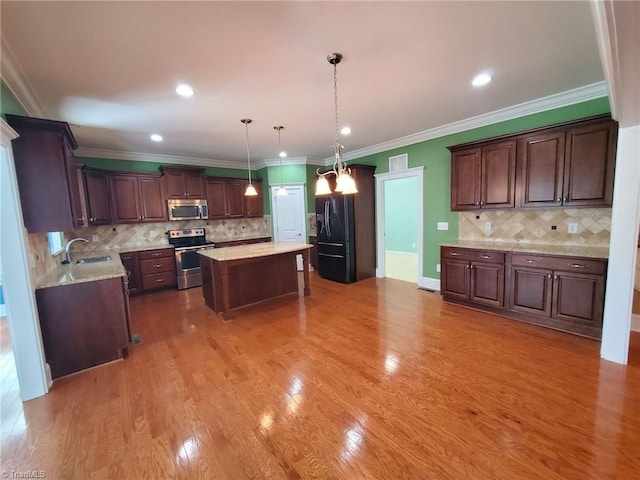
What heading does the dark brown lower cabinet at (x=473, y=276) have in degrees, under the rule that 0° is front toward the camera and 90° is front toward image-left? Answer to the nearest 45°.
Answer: approximately 45°

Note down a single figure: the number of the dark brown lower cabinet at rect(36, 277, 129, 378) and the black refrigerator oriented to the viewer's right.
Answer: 1

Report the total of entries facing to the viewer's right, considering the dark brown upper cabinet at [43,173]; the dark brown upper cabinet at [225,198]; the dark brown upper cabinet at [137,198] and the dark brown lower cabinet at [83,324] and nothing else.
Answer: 2

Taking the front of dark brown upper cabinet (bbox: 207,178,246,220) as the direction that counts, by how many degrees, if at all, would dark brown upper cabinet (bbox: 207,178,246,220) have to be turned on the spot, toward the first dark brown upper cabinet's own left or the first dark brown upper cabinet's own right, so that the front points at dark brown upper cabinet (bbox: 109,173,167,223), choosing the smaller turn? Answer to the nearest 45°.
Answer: approximately 90° to the first dark brown upper cabinet's own right

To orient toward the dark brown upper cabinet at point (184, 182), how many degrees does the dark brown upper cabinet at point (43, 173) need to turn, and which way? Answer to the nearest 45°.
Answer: approximately 45° to its left

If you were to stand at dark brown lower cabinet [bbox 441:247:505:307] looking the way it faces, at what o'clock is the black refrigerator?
The black refrigerator is roughly at 2 o'clock from the dark brown lower cabinet.

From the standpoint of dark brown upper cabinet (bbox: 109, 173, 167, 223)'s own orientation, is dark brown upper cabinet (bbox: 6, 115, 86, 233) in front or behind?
in front

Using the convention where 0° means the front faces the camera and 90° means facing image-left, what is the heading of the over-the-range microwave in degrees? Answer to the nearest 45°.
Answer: approximately 0°

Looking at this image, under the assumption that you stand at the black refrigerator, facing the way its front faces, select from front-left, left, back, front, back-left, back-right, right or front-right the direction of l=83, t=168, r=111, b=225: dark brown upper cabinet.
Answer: front-right

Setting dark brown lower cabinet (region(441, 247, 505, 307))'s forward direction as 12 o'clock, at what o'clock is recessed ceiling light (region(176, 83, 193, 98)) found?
The recessed ceiling light is roughly at 12 o'clock from the dark brown lower cabinet.

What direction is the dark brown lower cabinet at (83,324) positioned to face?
to the viewer's right

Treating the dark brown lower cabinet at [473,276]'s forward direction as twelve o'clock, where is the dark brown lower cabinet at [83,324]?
the dark brown lower cabinet at [83,324] is roughly at 12 o'clock from the dark brown lower cabinet at [473,276].
